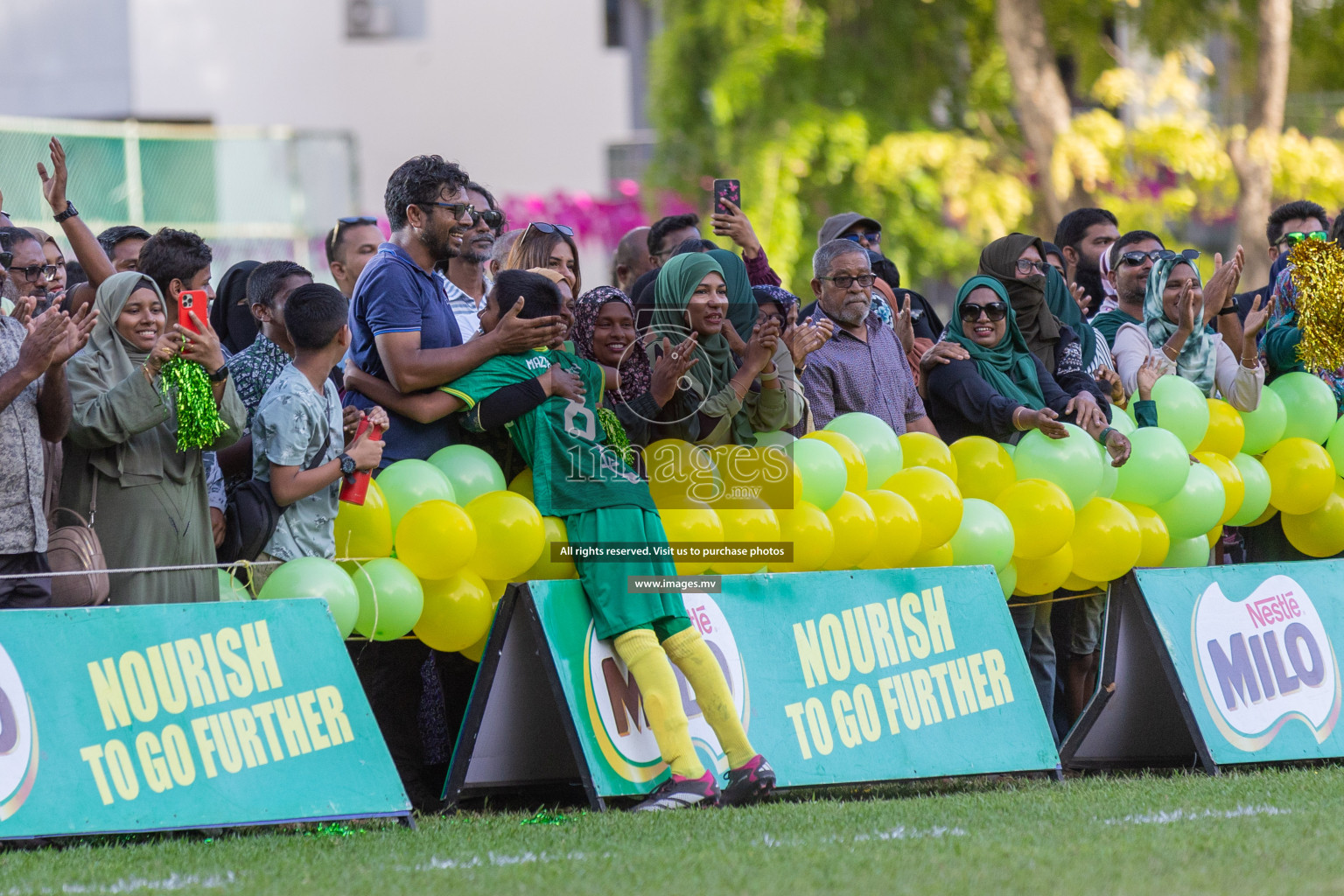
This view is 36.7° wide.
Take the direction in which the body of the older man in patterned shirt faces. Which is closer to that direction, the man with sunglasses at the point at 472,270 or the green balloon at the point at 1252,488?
the green balloon

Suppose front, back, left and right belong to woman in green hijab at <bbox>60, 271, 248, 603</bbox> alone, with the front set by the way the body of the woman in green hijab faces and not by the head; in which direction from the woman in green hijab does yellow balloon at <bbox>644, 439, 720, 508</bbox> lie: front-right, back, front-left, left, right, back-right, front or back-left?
front-left

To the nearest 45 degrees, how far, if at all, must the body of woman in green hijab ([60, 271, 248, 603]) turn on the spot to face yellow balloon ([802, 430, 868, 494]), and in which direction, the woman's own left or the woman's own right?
approximately 45° to the woman's own left

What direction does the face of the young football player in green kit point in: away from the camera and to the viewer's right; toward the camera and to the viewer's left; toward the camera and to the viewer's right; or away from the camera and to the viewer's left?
away from the camera and to the viewer's left

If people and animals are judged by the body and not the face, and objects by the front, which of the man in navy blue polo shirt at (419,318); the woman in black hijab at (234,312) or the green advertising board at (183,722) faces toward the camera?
the green advertising board

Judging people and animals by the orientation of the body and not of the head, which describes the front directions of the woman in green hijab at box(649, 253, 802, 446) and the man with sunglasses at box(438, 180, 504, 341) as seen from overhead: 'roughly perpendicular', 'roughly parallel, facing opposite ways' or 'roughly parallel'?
roughly parallel

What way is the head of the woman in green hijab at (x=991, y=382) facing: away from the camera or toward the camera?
toward the camera

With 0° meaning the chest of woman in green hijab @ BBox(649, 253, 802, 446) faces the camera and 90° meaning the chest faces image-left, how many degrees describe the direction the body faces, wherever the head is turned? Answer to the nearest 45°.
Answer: approximately 315°

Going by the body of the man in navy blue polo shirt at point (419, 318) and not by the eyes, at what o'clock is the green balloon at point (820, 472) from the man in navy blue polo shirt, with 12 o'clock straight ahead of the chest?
The green balloon is roughly at 12 o'clock from the man in navy blue polo shirt.

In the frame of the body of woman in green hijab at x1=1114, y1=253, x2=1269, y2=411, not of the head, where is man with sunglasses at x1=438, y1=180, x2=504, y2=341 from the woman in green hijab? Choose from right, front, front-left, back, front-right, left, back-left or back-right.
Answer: right

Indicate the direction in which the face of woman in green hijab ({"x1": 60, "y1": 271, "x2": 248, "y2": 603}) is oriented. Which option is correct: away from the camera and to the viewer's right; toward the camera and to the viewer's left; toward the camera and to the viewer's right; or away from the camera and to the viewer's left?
toward the camera and to the viewer's right

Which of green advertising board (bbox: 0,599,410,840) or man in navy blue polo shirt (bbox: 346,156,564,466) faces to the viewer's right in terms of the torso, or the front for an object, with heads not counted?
the man in navy blue polo shirt

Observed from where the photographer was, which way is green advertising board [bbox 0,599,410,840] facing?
facing the viewer

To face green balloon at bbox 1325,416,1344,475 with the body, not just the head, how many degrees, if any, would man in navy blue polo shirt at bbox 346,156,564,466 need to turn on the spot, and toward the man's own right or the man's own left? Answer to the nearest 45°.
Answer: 0° — they already face it
